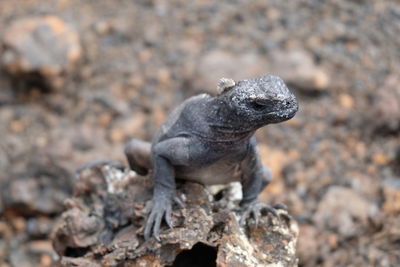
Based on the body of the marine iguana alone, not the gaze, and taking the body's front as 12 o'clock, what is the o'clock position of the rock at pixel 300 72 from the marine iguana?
The rock is roughly at 8 o'clock from the marine iguana.

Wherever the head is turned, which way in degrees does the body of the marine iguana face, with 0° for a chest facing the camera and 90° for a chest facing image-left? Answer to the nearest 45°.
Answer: approximately 315°

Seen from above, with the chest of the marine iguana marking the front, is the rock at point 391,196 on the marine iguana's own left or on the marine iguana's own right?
on the marine iguana's own left

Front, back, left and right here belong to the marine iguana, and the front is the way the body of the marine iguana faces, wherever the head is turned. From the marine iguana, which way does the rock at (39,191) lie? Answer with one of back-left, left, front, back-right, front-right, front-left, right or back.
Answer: back

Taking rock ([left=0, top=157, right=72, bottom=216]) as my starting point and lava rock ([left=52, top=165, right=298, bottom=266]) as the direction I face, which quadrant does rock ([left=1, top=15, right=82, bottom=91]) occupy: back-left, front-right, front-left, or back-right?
back-left

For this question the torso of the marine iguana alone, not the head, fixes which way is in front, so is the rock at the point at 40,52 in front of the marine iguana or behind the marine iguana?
behind

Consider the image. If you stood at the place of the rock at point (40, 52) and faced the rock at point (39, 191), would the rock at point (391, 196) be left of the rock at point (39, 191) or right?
left

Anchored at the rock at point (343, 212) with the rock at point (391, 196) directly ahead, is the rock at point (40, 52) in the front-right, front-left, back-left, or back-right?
back-left

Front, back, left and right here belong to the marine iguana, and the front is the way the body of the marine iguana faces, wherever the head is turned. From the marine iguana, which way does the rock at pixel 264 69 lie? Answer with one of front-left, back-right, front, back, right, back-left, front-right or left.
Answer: back-left

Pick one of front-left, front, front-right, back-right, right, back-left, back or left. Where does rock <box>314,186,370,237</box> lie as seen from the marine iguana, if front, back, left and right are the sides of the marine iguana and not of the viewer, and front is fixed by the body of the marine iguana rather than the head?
left
